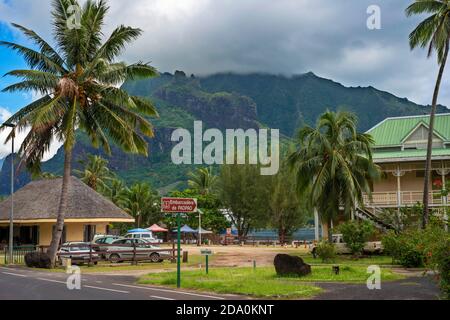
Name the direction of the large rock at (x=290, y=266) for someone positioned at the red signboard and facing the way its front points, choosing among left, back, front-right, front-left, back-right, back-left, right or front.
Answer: back-left

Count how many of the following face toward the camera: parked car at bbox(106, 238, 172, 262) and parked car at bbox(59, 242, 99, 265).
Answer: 0

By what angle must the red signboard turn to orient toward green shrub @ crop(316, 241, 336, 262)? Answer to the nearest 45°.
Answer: approximately 135° to its left

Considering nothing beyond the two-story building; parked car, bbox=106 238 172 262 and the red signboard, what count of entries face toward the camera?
2

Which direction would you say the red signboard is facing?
toward the camera

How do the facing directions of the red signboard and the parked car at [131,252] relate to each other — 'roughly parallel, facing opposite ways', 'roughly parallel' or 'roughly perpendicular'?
roughly perpendicular

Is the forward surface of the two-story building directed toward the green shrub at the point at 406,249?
yes
